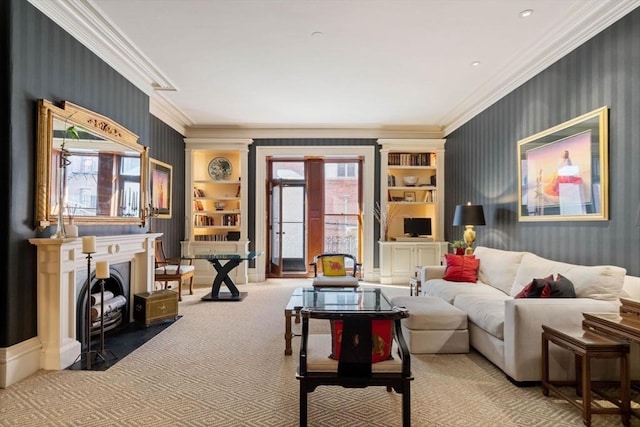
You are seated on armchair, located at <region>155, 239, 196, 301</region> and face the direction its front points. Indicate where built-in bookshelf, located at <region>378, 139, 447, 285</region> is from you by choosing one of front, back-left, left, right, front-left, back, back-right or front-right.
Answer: front-left

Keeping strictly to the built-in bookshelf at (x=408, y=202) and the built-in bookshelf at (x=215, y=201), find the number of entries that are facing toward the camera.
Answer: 2

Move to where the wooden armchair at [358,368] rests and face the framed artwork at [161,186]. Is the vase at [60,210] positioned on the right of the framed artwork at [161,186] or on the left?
left

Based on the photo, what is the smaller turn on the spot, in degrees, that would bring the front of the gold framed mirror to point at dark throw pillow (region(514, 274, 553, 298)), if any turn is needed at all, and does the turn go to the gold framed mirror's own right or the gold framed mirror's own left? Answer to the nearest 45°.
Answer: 0° — it already faces it

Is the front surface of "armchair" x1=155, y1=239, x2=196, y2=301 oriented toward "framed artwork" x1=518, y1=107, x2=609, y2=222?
yes

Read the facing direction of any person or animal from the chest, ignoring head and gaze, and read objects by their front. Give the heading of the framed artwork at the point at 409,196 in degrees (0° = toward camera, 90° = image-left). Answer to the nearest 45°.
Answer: approximately 0°

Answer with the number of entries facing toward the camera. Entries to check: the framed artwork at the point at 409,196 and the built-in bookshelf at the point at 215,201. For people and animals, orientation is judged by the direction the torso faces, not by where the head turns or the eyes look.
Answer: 2

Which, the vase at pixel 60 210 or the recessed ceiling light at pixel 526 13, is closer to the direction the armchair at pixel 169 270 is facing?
the recessed ceiling light

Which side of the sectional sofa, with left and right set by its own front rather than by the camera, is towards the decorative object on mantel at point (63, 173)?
front

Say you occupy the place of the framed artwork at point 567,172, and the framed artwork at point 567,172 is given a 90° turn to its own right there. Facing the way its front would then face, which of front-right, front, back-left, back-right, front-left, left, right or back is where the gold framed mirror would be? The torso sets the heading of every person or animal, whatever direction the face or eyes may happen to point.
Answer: left

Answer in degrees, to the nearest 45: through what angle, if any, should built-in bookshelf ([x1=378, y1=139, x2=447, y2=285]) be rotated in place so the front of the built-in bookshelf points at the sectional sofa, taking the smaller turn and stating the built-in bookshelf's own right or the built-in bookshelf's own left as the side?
0° — it already faces it

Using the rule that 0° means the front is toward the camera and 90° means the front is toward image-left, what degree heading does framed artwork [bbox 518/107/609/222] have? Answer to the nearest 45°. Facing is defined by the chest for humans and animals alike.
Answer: approximately 45°
